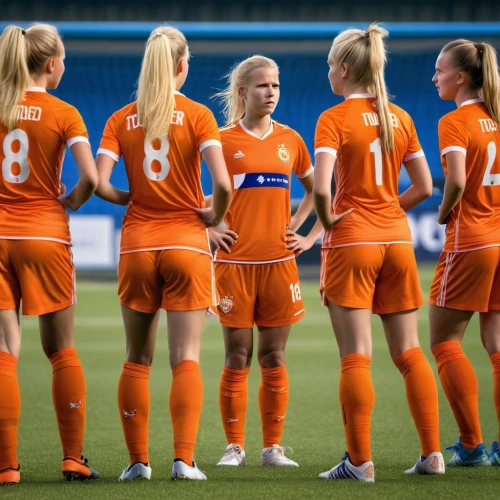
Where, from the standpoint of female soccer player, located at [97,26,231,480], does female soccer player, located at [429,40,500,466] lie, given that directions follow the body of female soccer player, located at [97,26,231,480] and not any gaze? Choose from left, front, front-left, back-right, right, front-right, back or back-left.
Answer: right

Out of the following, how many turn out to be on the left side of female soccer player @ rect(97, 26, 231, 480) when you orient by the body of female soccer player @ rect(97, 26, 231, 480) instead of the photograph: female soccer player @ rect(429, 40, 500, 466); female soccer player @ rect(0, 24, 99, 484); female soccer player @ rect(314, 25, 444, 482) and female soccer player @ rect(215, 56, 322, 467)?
1

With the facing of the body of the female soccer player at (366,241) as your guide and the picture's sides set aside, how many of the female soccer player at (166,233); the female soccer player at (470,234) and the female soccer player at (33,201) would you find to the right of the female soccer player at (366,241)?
1

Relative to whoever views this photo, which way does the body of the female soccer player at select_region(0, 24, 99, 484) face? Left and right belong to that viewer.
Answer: facing away from the viewer and to the right of the viewer

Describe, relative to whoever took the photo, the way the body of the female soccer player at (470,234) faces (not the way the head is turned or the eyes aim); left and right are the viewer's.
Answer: facing away from the viewer and to the left of the viewer

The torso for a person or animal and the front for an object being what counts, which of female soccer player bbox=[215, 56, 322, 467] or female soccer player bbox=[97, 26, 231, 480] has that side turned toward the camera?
female soccer player bbox=[215, 56, 322, 467]

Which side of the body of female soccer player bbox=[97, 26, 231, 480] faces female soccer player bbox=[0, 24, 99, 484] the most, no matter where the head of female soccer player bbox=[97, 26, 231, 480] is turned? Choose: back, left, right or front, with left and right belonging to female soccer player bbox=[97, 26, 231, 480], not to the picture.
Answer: left

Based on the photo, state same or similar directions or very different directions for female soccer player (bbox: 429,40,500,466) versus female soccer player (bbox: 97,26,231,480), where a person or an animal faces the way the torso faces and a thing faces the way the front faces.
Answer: same or similar directions

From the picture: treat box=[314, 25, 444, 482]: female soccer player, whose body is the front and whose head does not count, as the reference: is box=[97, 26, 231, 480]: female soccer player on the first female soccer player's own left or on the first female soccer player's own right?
on the first female soccer player's own left

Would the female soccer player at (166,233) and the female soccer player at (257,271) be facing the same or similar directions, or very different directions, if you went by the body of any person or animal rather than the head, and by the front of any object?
very different directions

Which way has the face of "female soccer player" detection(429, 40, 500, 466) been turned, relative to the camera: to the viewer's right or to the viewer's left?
to the viewer's left

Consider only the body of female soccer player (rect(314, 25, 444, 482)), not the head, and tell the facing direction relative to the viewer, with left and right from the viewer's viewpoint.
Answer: facing away from the viewer and to the left of the viewer

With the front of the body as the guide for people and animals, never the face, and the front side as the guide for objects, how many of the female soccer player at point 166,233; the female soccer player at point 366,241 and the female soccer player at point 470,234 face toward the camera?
0

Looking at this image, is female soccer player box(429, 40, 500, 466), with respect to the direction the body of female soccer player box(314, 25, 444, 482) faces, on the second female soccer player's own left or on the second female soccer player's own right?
on the second female soccer player's own right

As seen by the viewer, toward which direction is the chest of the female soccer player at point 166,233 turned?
away from the camera

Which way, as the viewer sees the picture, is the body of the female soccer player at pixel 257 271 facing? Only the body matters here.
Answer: toward the camera

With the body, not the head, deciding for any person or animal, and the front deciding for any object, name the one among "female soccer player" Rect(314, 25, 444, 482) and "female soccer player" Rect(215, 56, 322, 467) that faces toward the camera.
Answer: "female soccer player" Rect(215, 56, 322, 467)
